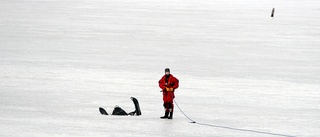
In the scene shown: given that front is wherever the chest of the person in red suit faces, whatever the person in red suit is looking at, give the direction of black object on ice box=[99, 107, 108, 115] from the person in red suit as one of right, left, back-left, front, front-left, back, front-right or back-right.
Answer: back-right

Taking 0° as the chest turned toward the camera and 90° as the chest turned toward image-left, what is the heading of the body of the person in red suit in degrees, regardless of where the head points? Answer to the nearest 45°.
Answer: approximately 0°
